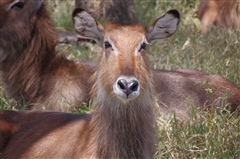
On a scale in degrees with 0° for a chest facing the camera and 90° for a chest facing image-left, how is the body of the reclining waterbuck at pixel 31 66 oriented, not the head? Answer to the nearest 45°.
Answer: approximately 90°

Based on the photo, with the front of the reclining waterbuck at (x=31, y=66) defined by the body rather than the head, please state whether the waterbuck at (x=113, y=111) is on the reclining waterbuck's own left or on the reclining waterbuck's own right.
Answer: on the reclining waterbuck's own left
